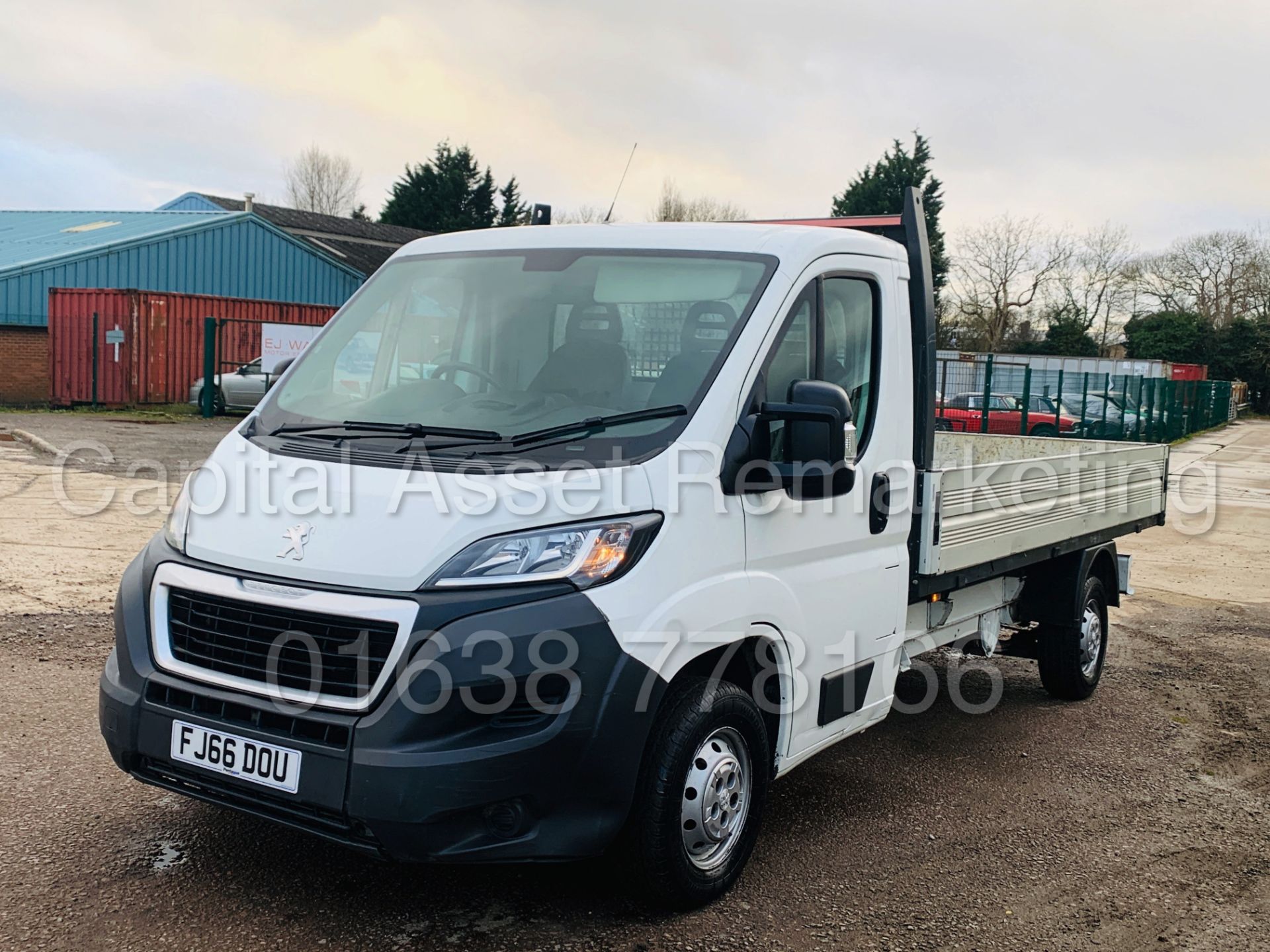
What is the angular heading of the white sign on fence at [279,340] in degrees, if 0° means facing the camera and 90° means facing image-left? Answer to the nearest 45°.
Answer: approximately 0°

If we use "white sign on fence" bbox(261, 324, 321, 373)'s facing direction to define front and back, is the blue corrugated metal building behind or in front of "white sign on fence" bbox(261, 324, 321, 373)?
behind

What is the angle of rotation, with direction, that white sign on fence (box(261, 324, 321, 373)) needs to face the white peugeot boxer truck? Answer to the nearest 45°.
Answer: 0° — it already faces it

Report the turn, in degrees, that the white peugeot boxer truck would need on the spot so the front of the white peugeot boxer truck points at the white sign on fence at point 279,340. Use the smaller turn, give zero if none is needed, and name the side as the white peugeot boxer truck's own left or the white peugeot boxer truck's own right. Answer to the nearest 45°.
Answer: approximately 135° to the white peugeot boxer truck's own right

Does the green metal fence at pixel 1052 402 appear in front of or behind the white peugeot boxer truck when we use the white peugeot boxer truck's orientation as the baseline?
behind

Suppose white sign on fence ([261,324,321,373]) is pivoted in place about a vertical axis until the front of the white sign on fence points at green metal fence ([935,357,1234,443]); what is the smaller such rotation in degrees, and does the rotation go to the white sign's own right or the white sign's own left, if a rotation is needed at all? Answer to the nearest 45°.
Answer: approximately 90° to the white sign's own left
